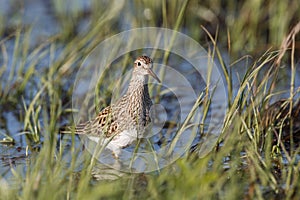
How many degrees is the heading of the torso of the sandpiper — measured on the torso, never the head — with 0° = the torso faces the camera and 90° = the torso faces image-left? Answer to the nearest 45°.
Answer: approximately 315°
